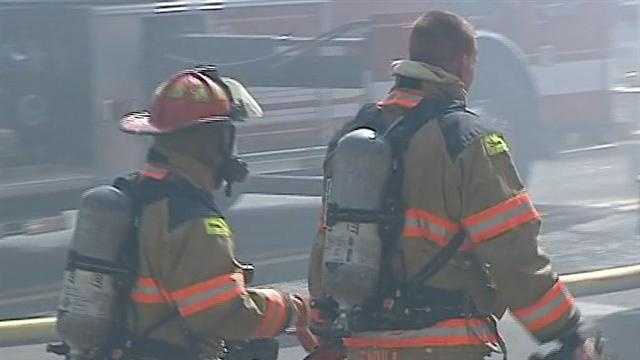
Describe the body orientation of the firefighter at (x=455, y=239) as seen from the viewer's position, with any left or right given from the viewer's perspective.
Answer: facing away from the viewer and to the right of the viewer

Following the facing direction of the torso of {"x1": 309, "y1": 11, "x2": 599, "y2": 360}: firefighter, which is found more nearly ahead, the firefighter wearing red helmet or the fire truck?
the fire truck

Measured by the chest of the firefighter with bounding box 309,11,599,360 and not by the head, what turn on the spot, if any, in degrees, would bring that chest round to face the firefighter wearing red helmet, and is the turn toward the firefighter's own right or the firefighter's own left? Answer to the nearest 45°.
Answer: approximately 135° to the firefighter's own left

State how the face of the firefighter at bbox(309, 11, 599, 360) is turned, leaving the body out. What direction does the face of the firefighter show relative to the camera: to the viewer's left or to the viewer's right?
to the viewer's right

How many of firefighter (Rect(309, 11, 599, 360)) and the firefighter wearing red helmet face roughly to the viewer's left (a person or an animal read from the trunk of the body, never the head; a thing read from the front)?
0

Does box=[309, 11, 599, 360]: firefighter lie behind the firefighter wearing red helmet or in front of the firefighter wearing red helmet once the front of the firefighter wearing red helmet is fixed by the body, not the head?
in front
